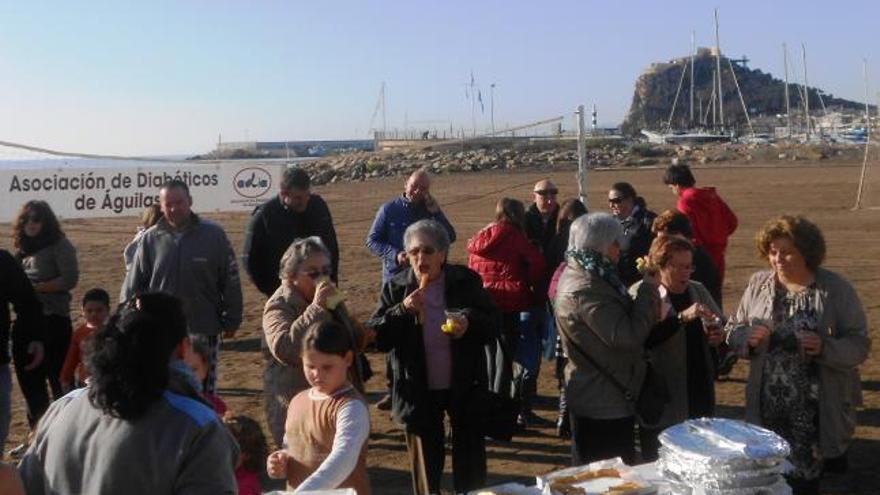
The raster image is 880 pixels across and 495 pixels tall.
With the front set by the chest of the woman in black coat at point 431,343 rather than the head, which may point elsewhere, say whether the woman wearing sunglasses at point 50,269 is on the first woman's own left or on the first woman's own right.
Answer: on the first woman's own right

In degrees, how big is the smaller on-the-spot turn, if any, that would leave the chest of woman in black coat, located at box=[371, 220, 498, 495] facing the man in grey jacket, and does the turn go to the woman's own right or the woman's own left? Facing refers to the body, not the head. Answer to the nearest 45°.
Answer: approximately 135° to the woman's own right

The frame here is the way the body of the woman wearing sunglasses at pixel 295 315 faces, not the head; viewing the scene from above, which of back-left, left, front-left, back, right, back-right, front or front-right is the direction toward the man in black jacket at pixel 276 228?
back-left

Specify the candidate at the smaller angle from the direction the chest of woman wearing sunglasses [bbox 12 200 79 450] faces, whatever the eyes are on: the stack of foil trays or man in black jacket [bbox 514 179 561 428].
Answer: the stack of foil trays

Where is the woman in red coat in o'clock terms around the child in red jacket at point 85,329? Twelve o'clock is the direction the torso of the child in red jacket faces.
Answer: The woman in red coat is roughly at 9 o'clock from the child in red jacket.

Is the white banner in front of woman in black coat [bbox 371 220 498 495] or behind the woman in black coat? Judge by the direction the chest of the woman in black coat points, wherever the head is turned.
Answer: behind

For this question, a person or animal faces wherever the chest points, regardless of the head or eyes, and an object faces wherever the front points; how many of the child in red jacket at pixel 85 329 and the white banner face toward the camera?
2
